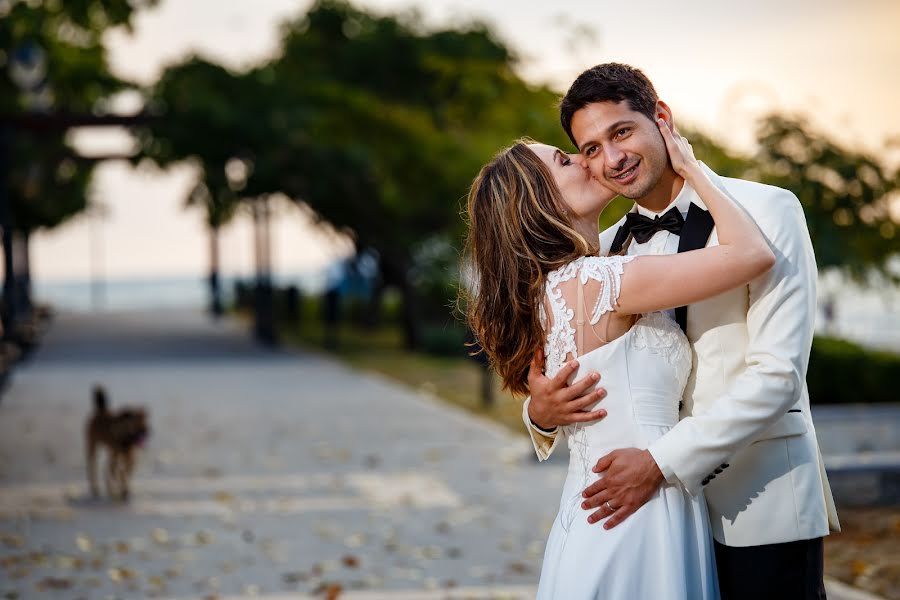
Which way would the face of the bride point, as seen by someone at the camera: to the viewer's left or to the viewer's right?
to the viewer's right

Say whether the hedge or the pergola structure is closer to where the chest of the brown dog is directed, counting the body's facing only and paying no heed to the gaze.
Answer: the hedge

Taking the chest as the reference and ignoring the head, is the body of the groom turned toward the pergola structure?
no

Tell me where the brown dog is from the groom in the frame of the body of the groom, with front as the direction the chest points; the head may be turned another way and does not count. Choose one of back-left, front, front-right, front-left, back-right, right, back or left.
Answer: right

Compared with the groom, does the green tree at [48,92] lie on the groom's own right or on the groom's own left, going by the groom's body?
on the groom's own right

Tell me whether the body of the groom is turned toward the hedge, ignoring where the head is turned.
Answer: no

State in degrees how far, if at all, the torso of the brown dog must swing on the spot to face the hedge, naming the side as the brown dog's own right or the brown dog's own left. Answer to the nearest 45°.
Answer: approximately 45° to the brown dog's own left

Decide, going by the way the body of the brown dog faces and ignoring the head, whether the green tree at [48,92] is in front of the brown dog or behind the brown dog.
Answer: behind

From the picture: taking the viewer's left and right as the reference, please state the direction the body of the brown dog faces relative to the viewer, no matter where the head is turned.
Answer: facing the viewer and to the right of the viewer

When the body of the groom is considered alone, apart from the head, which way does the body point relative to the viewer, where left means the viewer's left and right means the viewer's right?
facing the viewer and to the left of the viewer

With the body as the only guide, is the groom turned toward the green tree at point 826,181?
no
